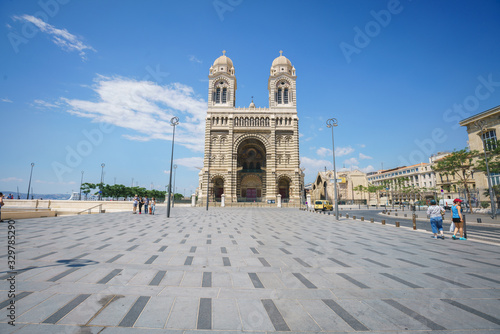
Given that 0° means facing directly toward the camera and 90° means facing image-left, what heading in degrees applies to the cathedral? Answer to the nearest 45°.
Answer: approximately 0°

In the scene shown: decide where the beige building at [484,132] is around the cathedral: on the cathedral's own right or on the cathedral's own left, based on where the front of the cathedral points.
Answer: on the cathedral's own left

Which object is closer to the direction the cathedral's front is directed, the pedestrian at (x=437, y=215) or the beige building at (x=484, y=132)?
the pedestrian

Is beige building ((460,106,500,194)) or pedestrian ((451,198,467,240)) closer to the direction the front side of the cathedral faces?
the pedestrian

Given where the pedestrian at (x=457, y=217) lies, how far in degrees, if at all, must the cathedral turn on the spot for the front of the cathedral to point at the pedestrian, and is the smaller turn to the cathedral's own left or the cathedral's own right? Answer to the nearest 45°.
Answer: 0° — it already faces them

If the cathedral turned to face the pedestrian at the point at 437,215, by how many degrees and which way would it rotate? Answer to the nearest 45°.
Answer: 0° — it already faces them
